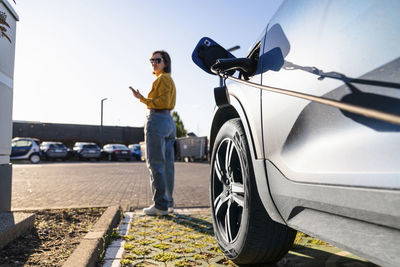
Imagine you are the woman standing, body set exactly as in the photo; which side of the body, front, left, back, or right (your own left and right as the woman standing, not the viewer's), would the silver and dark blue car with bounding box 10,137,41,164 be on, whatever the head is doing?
right

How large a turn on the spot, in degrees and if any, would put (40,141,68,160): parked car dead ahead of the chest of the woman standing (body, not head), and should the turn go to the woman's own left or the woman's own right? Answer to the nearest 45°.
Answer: approximately 90° to the woman's own right

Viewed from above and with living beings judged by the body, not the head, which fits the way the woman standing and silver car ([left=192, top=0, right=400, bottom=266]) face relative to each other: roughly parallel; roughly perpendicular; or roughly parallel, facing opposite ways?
roughly perpendicular

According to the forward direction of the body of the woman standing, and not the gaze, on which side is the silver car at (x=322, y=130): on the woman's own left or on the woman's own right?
on the woman's own left

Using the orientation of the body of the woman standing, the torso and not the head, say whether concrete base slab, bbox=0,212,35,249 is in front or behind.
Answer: in front

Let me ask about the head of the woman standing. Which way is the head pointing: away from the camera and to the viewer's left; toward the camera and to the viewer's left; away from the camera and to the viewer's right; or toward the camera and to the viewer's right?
toward the camera and to the viewer's left
